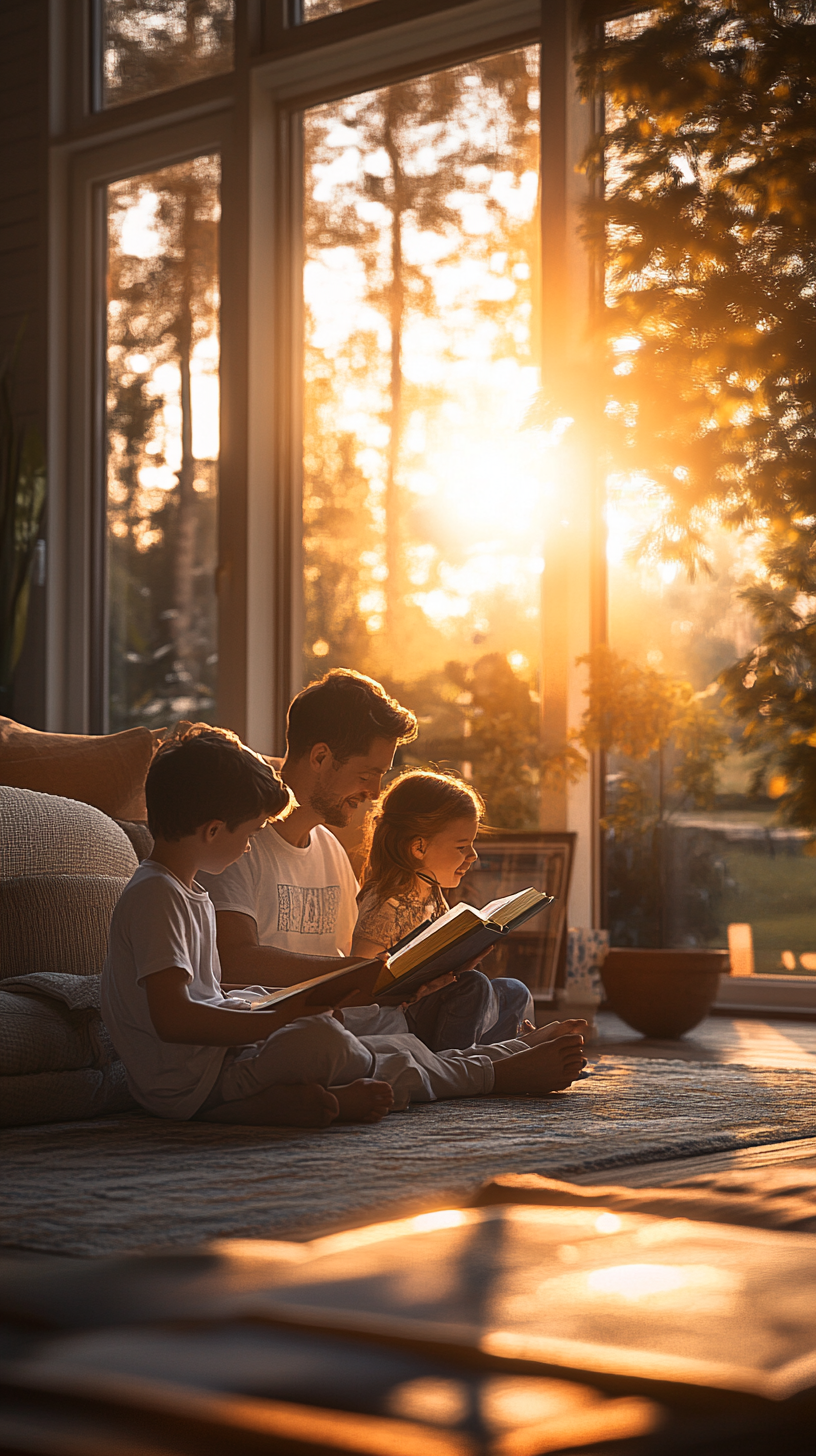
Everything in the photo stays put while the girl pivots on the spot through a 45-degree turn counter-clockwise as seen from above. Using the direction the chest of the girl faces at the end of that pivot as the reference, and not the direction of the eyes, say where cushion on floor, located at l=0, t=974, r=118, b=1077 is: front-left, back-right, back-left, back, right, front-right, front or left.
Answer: back

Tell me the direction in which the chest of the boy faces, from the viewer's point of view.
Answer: to the viewer's right

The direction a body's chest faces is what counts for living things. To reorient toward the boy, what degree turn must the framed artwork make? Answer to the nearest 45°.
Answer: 0° — it already faces them

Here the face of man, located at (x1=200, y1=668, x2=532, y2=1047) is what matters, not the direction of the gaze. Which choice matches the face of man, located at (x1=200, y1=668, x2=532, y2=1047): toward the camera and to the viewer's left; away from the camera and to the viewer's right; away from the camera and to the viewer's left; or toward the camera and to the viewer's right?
toward the camera and to the viewer's right

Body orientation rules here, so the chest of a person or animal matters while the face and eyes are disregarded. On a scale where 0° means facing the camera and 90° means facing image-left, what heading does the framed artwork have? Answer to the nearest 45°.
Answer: approximately 0°
